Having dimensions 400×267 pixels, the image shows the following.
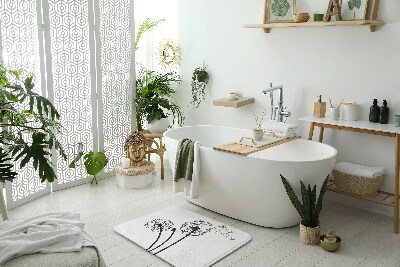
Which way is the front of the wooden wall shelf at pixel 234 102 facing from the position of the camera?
facing the viewer and to the left of the viewer

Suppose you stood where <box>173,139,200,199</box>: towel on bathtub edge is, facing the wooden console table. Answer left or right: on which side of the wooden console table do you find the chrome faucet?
left

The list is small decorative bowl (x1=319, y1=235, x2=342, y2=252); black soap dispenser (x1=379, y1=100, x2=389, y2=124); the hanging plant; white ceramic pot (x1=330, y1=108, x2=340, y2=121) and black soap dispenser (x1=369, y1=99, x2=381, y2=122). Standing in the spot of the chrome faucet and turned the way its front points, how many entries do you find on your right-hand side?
1

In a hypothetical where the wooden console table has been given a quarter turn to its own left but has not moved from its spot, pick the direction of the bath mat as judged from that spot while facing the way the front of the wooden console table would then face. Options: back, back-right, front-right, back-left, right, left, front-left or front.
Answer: right

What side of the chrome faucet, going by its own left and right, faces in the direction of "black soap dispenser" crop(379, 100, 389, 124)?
left

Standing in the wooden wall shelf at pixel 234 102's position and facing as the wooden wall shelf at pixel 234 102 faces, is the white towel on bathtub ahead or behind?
ahead

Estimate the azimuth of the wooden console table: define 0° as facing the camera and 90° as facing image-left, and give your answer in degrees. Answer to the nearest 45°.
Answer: approximately 45°

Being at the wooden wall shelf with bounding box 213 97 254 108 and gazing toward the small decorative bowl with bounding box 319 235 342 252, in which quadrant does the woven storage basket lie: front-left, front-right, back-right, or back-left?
front-left

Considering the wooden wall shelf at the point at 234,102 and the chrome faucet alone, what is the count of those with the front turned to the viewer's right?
0

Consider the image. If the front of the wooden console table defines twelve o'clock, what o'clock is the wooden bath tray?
The wooden bath tray is roughly at 1 o'clock from the wooden console table.

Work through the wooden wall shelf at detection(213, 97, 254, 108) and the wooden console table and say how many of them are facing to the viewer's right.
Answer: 0

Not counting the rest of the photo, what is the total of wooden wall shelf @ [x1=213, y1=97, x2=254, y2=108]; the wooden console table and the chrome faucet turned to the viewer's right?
0

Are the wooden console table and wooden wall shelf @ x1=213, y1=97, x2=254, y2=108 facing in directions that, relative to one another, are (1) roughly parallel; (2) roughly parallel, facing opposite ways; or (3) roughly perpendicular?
roughly parallel

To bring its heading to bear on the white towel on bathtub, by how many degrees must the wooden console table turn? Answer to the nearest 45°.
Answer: approximately 45° to its right
